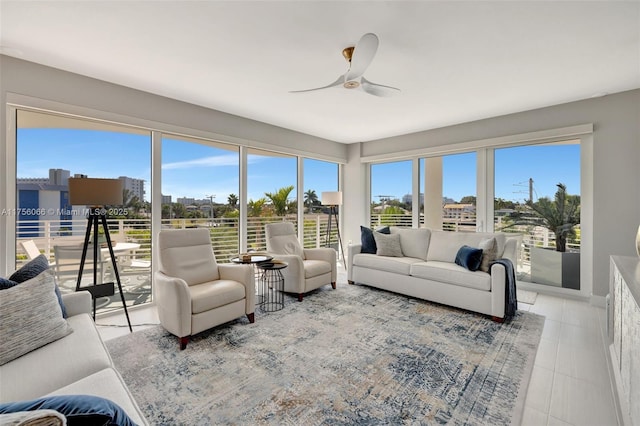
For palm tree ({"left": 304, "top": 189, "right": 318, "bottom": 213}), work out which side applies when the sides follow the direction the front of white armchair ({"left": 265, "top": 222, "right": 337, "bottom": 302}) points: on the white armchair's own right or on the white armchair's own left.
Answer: on the white armchair's own left

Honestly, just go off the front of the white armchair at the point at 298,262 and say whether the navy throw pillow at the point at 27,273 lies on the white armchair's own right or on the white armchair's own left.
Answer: on the white armchair's own right

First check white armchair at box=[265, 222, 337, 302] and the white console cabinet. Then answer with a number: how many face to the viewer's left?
1

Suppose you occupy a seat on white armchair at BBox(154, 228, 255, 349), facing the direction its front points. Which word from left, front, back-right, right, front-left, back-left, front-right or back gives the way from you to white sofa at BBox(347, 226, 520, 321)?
front-left

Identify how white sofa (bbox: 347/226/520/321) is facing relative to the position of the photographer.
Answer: facing the viewer and to the left of the viewer

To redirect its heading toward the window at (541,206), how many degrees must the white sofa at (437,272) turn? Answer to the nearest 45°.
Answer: approximately 180°

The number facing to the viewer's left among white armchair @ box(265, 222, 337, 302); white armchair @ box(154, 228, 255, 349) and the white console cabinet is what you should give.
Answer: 1
